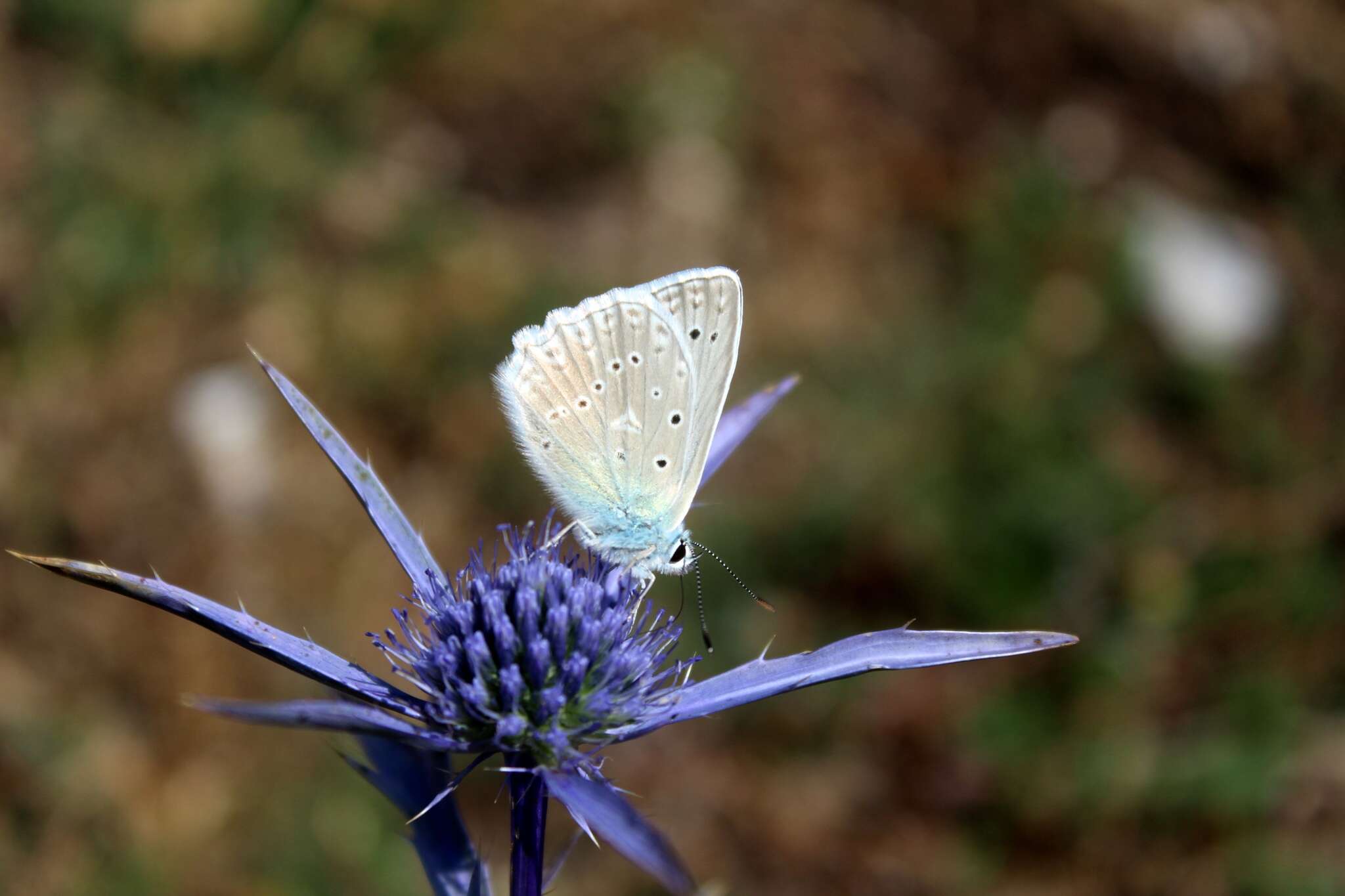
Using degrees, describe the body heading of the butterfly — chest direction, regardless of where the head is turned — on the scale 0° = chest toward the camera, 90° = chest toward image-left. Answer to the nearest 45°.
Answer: approximately 270°
